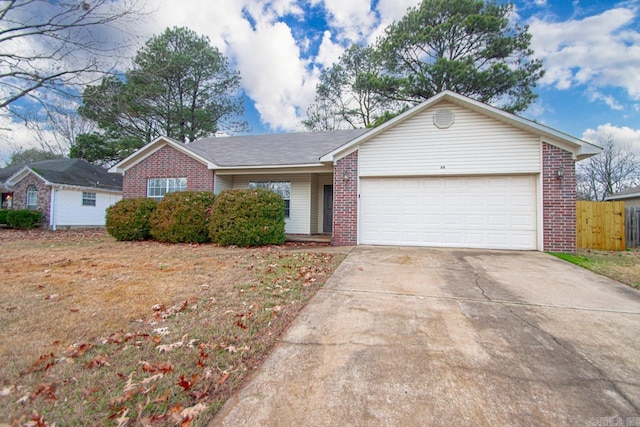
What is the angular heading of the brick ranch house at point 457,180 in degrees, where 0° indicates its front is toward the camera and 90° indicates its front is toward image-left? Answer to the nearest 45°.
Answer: approximately 0°

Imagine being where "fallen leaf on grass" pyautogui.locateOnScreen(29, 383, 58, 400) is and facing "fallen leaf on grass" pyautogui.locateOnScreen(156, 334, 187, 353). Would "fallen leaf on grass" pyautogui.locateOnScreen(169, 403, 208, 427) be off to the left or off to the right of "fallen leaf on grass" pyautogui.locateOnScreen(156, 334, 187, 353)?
right

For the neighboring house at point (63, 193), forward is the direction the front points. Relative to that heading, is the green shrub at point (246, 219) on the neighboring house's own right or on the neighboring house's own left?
on the neighboring house's own left

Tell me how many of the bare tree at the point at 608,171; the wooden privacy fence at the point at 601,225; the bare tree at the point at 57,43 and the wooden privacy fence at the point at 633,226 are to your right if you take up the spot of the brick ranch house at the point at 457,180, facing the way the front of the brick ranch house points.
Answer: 1

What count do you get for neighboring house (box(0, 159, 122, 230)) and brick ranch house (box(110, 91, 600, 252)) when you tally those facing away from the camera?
0

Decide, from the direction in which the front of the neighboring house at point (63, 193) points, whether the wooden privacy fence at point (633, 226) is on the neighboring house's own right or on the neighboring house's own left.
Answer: on the neighboring house's own left

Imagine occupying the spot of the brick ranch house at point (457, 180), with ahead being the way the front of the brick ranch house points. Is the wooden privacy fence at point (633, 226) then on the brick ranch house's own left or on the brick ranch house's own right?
on the brick ranch house's own left

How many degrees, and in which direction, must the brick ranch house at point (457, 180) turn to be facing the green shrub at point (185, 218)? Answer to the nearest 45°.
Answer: approximately 90° to its right

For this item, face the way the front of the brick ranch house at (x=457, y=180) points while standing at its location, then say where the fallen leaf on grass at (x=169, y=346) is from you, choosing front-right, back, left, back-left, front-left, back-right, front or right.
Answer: front-right

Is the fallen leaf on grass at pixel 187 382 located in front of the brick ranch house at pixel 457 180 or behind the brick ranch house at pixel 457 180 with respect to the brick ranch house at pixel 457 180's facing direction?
in front

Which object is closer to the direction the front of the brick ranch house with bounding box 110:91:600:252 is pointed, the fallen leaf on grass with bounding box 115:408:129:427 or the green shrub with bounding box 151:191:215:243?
the fallen leaf on grass

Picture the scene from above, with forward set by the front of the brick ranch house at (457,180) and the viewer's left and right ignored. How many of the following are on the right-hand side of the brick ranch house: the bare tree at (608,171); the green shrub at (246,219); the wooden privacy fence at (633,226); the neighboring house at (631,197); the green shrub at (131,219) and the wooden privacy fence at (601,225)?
2
